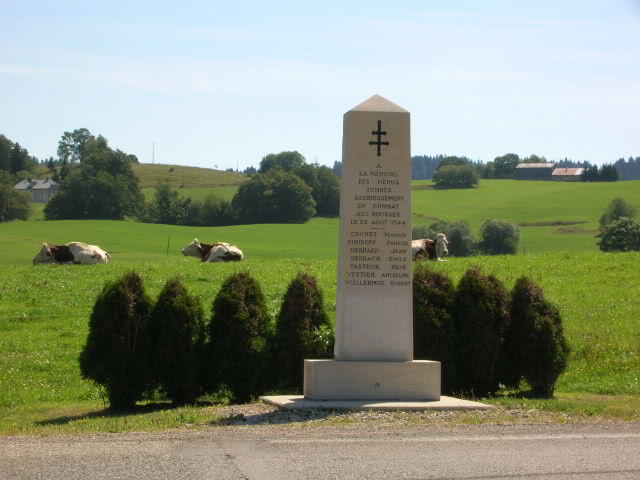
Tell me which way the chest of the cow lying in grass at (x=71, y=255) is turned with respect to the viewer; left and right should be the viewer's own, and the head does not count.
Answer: facing to the left of the viewer

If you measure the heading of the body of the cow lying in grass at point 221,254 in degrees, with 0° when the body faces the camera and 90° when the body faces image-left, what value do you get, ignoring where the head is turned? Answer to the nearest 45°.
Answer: approximately 90°

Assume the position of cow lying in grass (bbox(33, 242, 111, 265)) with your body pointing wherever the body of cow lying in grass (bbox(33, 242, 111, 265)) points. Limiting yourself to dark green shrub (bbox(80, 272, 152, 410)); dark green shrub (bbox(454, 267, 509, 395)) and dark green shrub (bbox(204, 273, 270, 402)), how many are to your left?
3

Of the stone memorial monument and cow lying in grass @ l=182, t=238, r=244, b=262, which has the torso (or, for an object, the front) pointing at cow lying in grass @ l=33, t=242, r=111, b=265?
cow lying in grass @ l=182, t=238, r=244, b=262

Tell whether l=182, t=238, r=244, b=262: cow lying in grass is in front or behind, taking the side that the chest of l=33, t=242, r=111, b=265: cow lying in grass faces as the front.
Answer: behind

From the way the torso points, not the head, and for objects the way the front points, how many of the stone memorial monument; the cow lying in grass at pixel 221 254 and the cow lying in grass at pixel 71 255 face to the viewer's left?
2

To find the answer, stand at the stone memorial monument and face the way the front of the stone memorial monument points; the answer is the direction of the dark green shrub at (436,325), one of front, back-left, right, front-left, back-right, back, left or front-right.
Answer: back-left

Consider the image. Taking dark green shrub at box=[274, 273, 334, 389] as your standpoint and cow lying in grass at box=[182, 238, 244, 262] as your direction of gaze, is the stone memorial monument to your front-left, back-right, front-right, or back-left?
back-right

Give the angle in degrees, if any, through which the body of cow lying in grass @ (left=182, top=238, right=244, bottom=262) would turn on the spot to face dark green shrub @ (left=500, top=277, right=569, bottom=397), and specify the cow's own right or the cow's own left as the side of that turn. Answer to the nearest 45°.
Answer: approximately 90° to the cow's own left

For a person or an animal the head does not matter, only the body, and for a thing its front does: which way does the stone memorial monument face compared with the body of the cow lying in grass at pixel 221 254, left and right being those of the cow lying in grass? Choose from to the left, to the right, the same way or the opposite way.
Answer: to the left

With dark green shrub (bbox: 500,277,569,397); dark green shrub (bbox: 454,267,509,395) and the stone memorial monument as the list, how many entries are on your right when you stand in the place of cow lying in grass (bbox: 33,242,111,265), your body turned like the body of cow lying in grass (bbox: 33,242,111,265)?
0

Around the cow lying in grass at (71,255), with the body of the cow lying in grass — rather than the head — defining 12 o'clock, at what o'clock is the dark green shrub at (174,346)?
The dark green shrub is roughly at 9 o'clock from the cow lying in grass.

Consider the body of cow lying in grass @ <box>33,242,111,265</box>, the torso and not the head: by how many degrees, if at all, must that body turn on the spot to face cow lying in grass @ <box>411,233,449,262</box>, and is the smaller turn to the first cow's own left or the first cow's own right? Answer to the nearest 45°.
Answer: approximately 135° to the first cow's own left

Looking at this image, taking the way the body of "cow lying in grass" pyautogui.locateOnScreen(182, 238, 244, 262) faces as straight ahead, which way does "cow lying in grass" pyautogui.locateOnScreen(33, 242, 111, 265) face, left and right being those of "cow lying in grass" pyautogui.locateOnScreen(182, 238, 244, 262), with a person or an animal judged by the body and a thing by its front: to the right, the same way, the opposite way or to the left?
the same way

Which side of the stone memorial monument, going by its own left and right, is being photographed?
front
